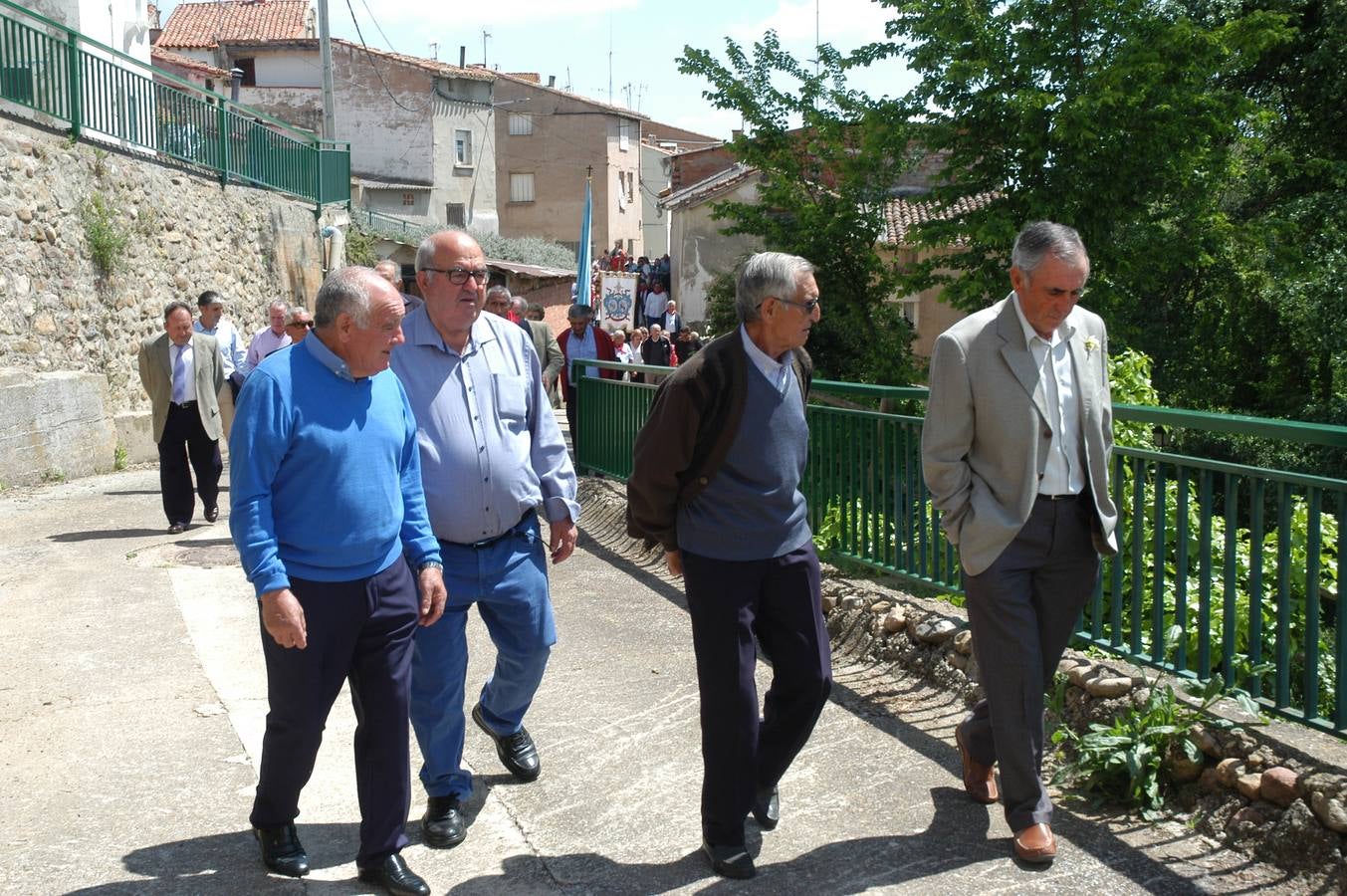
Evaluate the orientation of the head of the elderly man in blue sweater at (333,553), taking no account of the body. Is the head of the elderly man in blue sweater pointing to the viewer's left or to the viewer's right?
to the viewer's right

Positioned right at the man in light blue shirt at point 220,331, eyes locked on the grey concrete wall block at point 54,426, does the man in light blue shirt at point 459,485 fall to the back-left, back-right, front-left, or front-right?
back-left

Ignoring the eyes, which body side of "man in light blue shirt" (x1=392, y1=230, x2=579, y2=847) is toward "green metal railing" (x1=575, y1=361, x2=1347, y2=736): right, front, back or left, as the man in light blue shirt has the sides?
left

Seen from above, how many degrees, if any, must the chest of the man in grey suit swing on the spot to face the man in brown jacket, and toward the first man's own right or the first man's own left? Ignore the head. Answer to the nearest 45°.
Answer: approximately 135° to the first man's own right

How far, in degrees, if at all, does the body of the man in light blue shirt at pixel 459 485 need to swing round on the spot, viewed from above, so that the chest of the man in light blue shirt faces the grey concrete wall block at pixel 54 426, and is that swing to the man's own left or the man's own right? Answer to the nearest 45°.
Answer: approximately 135° to the man's own right

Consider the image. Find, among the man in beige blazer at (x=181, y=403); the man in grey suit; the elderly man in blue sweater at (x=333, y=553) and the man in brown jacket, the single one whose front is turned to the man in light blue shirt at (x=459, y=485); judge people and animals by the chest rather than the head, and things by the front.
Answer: the man in beige blazer

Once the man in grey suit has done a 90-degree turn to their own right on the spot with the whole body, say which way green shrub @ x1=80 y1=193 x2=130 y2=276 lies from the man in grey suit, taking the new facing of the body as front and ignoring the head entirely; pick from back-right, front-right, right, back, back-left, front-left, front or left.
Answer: right

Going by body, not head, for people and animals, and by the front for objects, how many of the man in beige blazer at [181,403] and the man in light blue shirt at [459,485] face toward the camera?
2

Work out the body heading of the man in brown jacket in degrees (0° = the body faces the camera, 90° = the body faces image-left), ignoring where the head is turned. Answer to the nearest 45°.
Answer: approximately 315°
